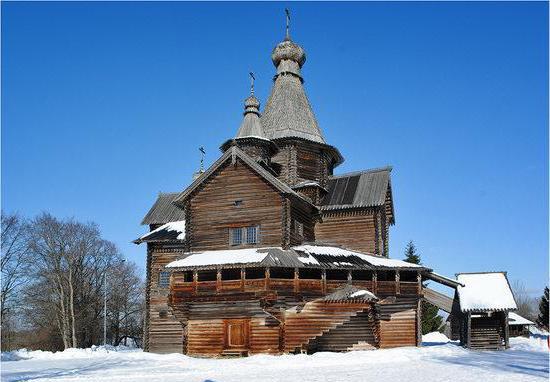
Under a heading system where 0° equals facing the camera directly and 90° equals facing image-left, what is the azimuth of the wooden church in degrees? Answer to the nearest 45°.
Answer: approximately 0°
